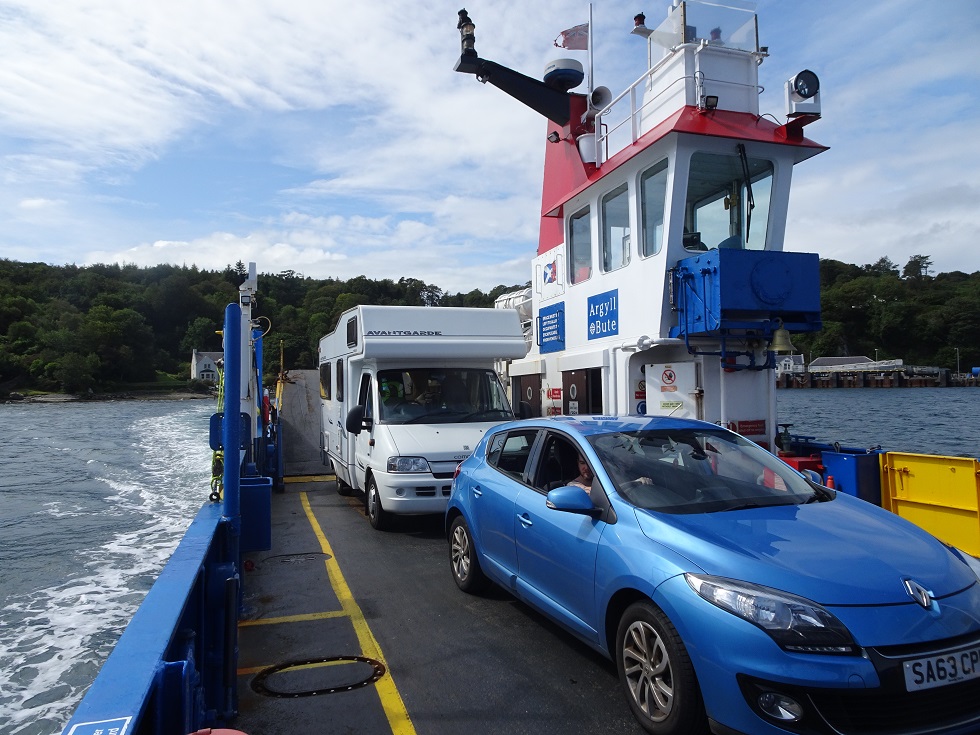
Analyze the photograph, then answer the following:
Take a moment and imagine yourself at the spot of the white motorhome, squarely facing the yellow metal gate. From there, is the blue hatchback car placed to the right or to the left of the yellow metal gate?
right

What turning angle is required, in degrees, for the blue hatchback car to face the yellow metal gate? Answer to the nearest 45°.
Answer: approximately 90° to its left

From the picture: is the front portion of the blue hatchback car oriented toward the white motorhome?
no

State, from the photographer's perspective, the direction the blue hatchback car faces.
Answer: facing the viewer and to the right of the viewer
